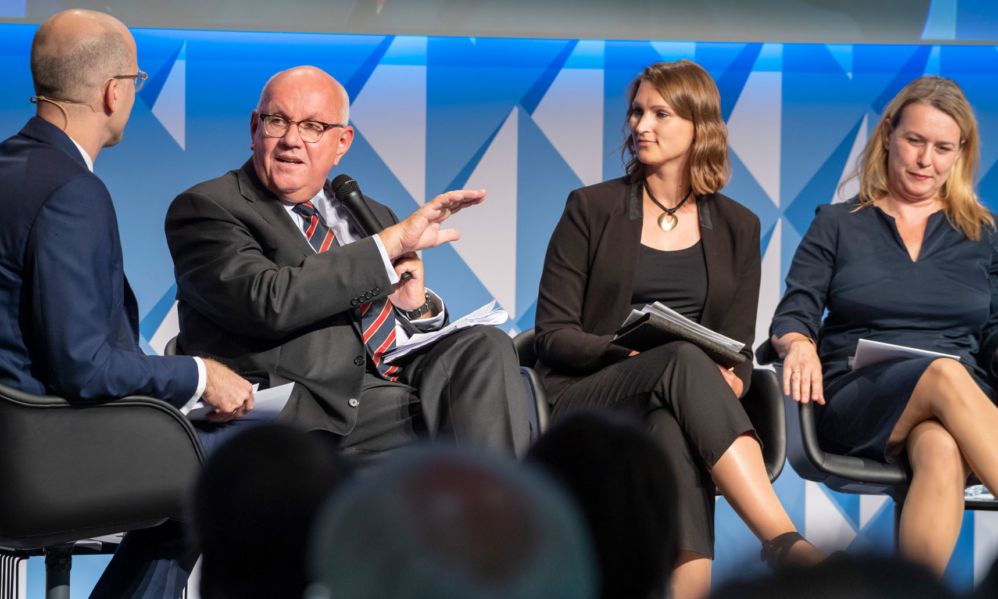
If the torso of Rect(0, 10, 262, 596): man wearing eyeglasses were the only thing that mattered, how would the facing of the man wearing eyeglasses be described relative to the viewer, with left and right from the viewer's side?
facing away from the viewer and to the right of the viewer
